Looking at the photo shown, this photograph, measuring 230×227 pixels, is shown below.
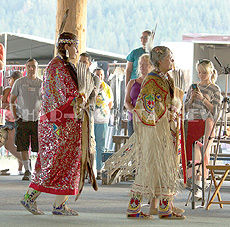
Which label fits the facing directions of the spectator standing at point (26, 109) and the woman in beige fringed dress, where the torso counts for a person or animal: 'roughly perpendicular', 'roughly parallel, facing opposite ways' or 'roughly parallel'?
roughly perpendicular

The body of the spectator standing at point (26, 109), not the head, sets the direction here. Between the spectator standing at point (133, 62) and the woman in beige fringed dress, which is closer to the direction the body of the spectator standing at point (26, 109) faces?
the woman in beige fringed dress

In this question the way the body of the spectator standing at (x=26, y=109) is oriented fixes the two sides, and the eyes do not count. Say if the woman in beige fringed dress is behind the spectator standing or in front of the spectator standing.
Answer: in front

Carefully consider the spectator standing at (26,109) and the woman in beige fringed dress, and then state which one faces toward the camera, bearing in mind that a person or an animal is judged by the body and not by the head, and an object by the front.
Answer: the spectator standing

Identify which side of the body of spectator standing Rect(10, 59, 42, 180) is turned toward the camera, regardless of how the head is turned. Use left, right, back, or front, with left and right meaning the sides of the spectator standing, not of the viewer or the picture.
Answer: front

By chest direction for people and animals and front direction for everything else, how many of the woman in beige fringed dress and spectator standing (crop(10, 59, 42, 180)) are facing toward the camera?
1

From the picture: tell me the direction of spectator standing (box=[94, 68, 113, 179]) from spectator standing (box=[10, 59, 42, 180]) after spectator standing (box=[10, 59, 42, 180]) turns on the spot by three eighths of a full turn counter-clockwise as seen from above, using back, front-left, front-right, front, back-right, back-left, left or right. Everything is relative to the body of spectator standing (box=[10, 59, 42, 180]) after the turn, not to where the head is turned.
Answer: front-right
